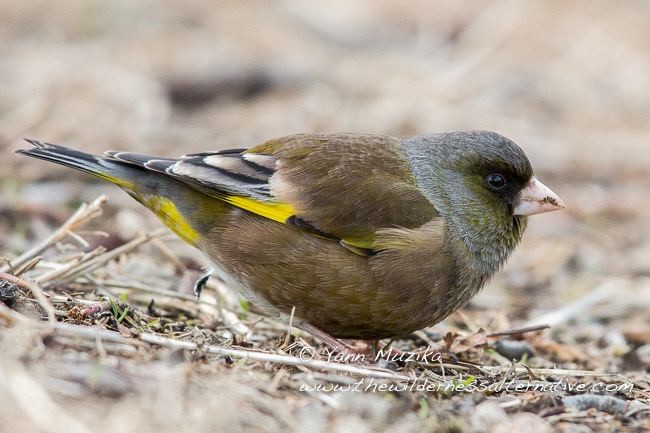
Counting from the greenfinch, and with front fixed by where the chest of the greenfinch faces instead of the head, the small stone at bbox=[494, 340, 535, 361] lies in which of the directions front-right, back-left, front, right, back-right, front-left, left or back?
front

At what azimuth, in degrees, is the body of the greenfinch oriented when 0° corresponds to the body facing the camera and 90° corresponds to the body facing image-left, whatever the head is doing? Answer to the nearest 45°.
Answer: approximately 270°
